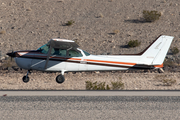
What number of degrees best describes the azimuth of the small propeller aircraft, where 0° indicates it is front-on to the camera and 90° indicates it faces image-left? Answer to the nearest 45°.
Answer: approximately 90°
